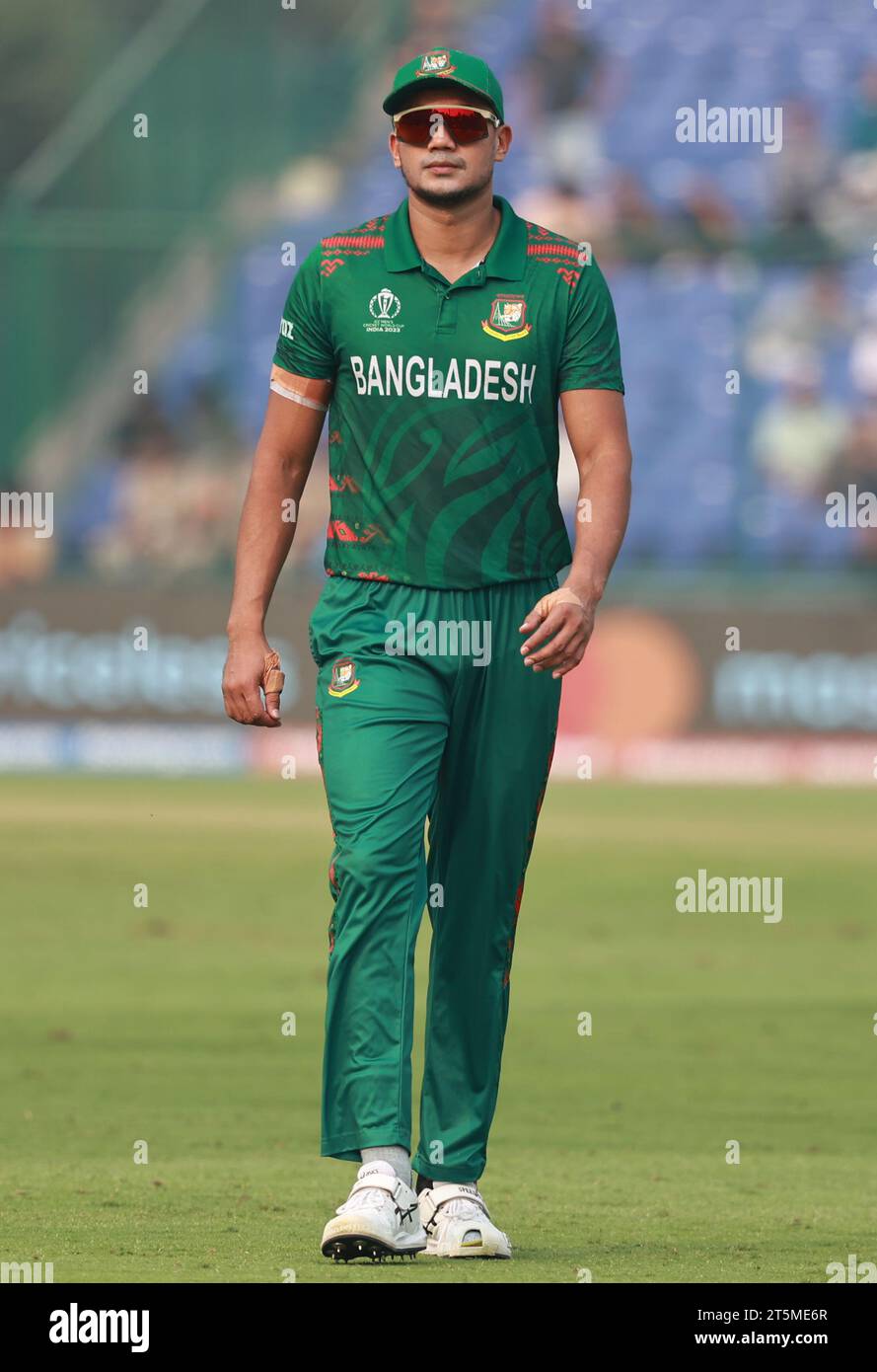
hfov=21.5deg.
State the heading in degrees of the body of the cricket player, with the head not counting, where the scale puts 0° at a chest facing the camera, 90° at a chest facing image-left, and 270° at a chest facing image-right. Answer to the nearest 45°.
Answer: approximately 0°
